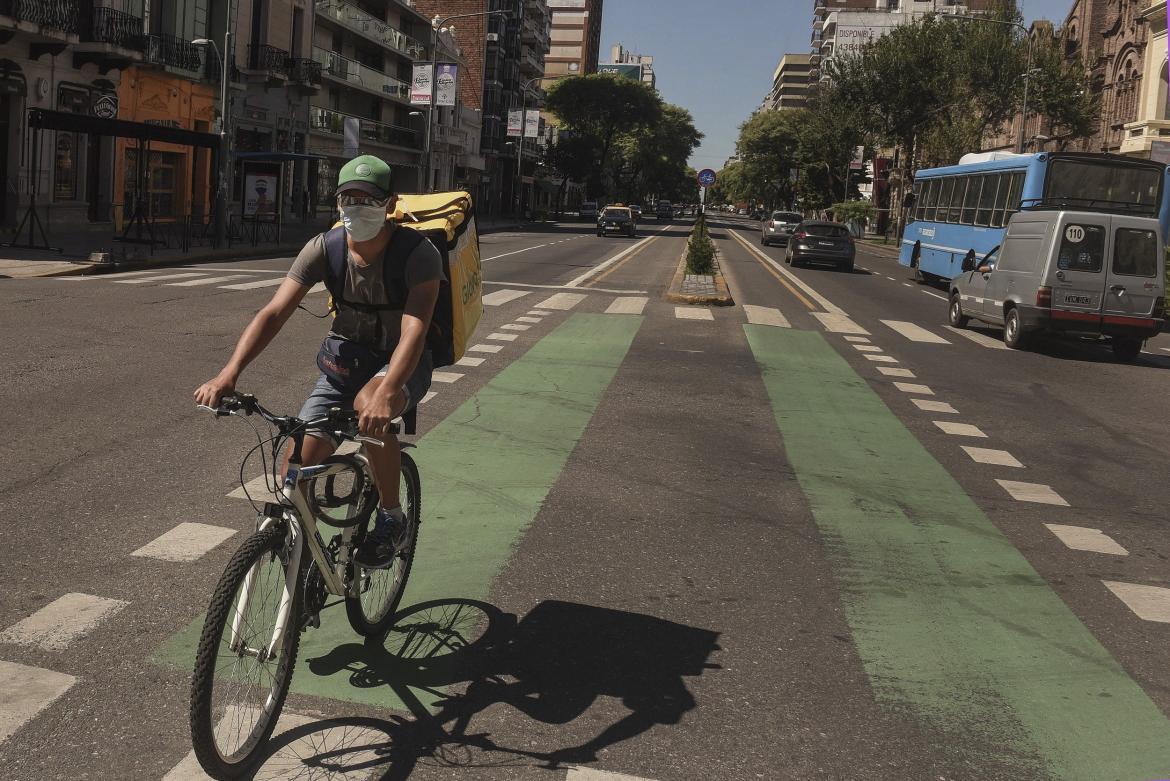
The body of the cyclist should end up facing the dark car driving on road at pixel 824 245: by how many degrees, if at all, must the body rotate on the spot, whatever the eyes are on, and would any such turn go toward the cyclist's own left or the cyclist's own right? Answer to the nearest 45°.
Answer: approximately 180°

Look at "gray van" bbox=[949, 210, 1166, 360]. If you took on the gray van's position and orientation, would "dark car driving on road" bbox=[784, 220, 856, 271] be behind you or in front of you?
in front

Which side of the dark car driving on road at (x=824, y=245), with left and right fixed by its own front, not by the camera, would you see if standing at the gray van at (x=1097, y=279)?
back

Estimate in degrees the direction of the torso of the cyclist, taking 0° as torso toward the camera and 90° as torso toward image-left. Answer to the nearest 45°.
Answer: approximately 45°

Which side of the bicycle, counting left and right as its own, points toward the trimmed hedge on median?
back

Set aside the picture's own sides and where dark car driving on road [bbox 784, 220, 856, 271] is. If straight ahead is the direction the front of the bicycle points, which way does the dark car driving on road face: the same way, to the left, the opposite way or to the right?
the opposite way

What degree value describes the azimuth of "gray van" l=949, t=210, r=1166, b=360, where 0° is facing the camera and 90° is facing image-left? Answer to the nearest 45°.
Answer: approximately 135°

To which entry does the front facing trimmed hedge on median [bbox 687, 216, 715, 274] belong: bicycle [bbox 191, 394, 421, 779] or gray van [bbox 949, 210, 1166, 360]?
the gray van

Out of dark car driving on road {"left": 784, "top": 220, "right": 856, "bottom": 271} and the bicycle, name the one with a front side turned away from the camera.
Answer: the dark car driving on road

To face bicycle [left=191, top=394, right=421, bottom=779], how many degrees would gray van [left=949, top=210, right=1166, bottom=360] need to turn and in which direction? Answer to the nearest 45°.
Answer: approximately 135° to its left

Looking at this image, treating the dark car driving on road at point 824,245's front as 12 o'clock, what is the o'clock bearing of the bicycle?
The bicycle is roughly at 6 o'clock from the dark car driving on road.

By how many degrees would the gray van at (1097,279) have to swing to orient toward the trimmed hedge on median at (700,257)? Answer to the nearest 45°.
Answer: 0° — it already faces it

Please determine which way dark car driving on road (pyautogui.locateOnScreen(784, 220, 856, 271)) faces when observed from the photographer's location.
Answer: facing away from the viewer

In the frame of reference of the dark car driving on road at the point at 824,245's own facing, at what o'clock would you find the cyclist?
The cyclist is roughly at 6 o'clock from the dark car driving on road.

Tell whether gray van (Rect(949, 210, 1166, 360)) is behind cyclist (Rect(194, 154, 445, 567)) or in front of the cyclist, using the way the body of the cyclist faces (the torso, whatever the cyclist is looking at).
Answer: behind

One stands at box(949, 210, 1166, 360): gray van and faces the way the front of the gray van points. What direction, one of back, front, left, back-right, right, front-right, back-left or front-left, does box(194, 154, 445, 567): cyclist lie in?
back-left
